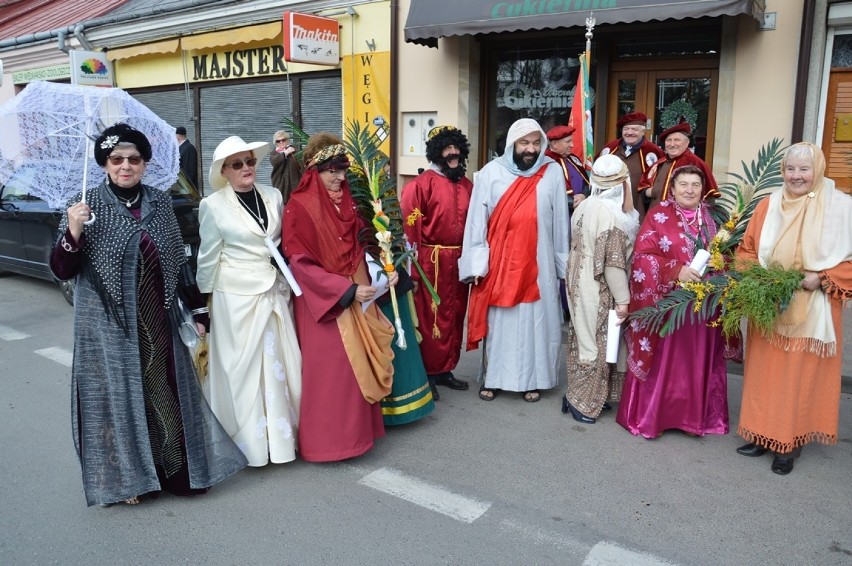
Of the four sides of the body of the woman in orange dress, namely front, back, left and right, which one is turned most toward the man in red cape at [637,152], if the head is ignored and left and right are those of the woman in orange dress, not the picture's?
right

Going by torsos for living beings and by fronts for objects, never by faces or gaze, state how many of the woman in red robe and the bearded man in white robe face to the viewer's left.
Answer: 0

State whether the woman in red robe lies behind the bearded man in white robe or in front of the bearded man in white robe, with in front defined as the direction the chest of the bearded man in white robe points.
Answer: in front

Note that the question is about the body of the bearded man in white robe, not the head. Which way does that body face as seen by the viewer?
toward the camera

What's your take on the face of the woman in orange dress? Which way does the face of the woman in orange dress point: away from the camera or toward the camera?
toward the camera

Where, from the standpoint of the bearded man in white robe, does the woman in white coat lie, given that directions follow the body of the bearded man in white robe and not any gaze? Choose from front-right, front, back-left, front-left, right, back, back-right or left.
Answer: front-right

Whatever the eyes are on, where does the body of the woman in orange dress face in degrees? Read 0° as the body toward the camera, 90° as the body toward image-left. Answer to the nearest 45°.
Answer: approximately 45°

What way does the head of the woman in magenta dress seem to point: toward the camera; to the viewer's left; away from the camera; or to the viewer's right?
toward the camera

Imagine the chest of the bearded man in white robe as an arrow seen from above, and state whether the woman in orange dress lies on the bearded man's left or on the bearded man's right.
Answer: on the bearded man's left

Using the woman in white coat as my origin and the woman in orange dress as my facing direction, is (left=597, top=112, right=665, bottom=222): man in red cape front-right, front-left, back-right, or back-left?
front-left

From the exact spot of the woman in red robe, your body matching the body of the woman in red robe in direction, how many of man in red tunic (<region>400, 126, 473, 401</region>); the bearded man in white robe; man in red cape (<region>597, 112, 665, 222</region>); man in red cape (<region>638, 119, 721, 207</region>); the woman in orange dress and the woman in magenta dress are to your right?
0

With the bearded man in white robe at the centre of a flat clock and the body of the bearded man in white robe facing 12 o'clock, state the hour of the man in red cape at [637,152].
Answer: The man in red cape is roughly at 7 o'clock from the bearded man in white robe.

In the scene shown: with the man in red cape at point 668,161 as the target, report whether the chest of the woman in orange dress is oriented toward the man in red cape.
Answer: no

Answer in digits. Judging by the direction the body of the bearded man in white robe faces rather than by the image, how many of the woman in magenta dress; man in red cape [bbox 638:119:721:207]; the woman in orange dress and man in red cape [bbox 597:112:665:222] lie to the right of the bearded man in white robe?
0

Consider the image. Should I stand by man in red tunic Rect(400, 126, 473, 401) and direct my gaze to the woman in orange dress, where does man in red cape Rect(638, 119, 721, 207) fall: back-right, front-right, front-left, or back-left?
front-left

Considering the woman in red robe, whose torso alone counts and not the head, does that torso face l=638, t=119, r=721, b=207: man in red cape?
no

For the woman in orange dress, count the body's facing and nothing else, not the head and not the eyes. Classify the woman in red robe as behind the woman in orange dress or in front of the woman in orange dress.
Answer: in front

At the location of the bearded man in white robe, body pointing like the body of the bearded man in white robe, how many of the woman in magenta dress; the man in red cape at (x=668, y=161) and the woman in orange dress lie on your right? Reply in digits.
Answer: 0

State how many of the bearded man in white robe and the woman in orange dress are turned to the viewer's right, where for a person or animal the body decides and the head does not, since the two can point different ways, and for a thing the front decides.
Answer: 0
